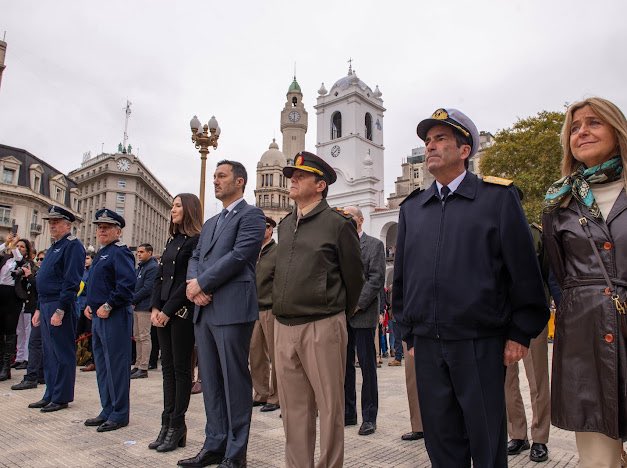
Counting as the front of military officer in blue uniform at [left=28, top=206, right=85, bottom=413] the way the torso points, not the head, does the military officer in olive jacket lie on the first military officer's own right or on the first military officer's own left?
on the first military officer's own left

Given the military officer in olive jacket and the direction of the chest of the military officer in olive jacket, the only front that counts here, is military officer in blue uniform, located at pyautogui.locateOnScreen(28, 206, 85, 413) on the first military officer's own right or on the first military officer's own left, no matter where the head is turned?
on the first military officer's own right

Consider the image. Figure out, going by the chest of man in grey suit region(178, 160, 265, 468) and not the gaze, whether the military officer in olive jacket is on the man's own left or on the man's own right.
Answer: on the man's own left

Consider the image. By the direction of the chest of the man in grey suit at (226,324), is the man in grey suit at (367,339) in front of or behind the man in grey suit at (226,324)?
behind

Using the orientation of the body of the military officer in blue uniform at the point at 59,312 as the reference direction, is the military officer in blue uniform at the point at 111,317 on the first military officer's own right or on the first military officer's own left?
on the first military officer's own left

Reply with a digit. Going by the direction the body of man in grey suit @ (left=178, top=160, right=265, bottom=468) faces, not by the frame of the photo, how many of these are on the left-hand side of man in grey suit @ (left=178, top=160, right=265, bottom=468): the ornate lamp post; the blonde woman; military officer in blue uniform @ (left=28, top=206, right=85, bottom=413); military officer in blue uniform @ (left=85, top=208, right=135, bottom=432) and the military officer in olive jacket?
2

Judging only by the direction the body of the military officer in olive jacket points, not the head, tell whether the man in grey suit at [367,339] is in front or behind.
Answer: behind

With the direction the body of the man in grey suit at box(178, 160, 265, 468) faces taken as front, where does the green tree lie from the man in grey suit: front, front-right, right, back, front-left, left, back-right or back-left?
back

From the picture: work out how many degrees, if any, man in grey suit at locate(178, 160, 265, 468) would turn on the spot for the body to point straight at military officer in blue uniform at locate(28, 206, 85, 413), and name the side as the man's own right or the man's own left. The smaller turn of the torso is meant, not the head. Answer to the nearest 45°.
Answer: approximately 90° to the man's own right

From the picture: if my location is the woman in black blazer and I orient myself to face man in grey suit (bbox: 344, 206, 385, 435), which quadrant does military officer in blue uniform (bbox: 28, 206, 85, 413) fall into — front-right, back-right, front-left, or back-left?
back-left

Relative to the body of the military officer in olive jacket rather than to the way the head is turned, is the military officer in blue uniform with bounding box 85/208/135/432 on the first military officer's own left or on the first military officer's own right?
on the first military officer's own right
